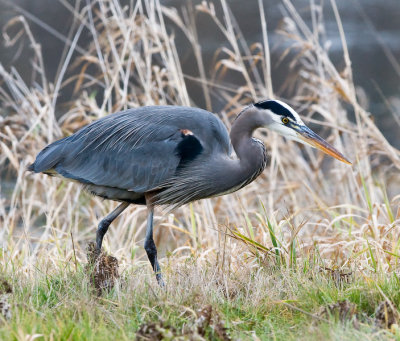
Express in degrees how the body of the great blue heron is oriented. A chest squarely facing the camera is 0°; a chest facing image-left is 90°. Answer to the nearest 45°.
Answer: approximately 270°
